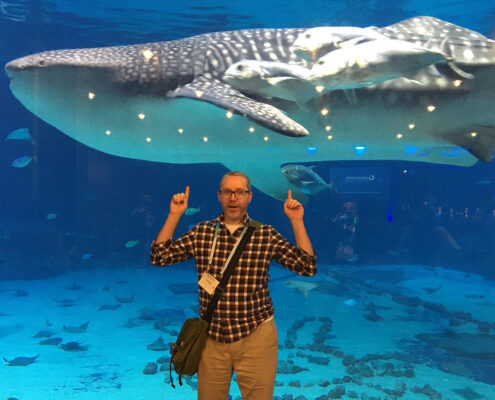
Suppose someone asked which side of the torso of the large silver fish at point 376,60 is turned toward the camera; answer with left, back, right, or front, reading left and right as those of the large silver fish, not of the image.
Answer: left

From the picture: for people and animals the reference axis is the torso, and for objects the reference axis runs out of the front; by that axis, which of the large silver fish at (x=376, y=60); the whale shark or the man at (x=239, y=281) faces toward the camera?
the man

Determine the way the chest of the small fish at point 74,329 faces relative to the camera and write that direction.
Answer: to the viewer's left

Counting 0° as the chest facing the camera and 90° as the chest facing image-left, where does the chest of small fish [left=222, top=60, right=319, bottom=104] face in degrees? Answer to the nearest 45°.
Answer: approximately 90°

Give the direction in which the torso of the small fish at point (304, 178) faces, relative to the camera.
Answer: to the viewer's left

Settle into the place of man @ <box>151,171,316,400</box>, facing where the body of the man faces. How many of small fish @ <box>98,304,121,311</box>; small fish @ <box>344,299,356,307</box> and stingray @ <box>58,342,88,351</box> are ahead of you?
0

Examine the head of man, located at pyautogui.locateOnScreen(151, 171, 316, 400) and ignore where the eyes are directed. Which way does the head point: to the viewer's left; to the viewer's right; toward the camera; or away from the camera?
toward the camera

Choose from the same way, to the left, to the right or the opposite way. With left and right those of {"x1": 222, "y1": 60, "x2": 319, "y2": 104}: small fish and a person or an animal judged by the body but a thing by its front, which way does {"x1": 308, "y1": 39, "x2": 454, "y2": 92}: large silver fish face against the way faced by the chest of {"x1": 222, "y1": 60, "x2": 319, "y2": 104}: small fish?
the same way

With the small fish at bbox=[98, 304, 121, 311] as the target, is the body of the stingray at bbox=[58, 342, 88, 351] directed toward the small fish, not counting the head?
no

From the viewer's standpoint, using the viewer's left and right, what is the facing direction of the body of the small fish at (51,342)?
facing to the left of the viewer

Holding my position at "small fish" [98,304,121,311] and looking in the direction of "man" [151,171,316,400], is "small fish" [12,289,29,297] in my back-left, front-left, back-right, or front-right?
back-right
